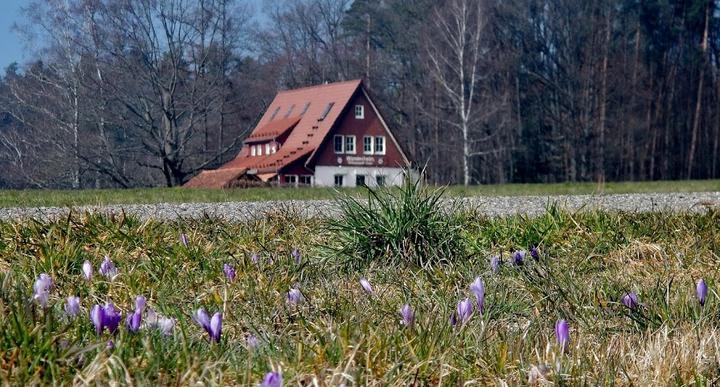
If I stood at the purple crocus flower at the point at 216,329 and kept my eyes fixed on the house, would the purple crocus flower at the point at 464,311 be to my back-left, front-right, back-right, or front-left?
front-right

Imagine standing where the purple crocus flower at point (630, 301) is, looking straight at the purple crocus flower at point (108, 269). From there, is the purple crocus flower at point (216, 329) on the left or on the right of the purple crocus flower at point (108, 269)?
left

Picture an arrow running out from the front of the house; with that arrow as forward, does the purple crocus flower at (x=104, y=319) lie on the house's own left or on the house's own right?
on the house's own right

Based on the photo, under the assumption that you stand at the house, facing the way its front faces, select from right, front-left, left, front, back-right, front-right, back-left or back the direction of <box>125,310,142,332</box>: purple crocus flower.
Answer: front-right

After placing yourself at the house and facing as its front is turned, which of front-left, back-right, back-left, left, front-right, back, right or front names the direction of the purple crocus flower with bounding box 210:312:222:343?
front-right

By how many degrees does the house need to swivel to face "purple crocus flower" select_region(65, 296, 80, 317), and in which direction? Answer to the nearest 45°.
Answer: approximately 45° to its right

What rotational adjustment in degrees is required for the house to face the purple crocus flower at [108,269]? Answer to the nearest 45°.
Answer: approximately 45° to its right

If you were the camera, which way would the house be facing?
facing the viewer and to the right of the viewer

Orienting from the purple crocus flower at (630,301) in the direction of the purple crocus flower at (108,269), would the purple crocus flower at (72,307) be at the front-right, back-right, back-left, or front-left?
front-left

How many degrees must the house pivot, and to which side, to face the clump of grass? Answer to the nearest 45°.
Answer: approximately 45° to its right
